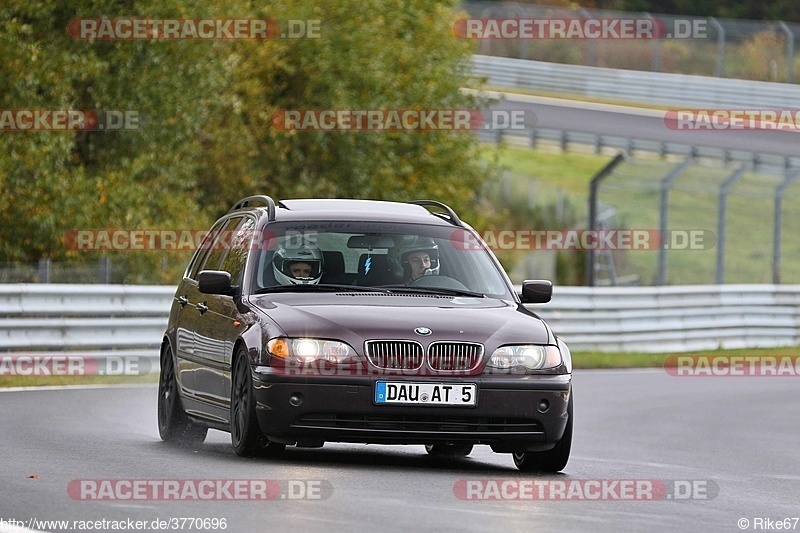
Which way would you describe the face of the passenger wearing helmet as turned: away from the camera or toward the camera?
toward the camera

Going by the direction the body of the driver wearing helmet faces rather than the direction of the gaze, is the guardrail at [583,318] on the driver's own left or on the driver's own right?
on the driver's own left

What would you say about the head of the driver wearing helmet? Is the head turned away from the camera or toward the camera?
toward the camera

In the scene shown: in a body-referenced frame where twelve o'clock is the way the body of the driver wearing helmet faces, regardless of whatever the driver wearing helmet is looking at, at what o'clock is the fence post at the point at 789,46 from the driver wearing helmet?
The fence post is roughly at 8 o'clock from the driver wearing helmet.

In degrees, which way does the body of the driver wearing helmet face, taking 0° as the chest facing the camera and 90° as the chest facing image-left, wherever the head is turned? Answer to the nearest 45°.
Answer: approximately 315°

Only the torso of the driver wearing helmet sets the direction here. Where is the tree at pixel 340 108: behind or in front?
behind

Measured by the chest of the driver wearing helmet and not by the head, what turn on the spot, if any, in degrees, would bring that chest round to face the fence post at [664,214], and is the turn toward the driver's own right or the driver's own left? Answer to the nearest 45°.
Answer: approximately 135° to the driver's own left

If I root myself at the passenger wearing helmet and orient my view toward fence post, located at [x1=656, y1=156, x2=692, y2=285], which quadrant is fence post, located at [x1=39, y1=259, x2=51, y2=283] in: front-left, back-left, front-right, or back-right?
front-left

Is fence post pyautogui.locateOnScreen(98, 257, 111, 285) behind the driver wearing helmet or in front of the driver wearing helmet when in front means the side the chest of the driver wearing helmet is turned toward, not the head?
behind
